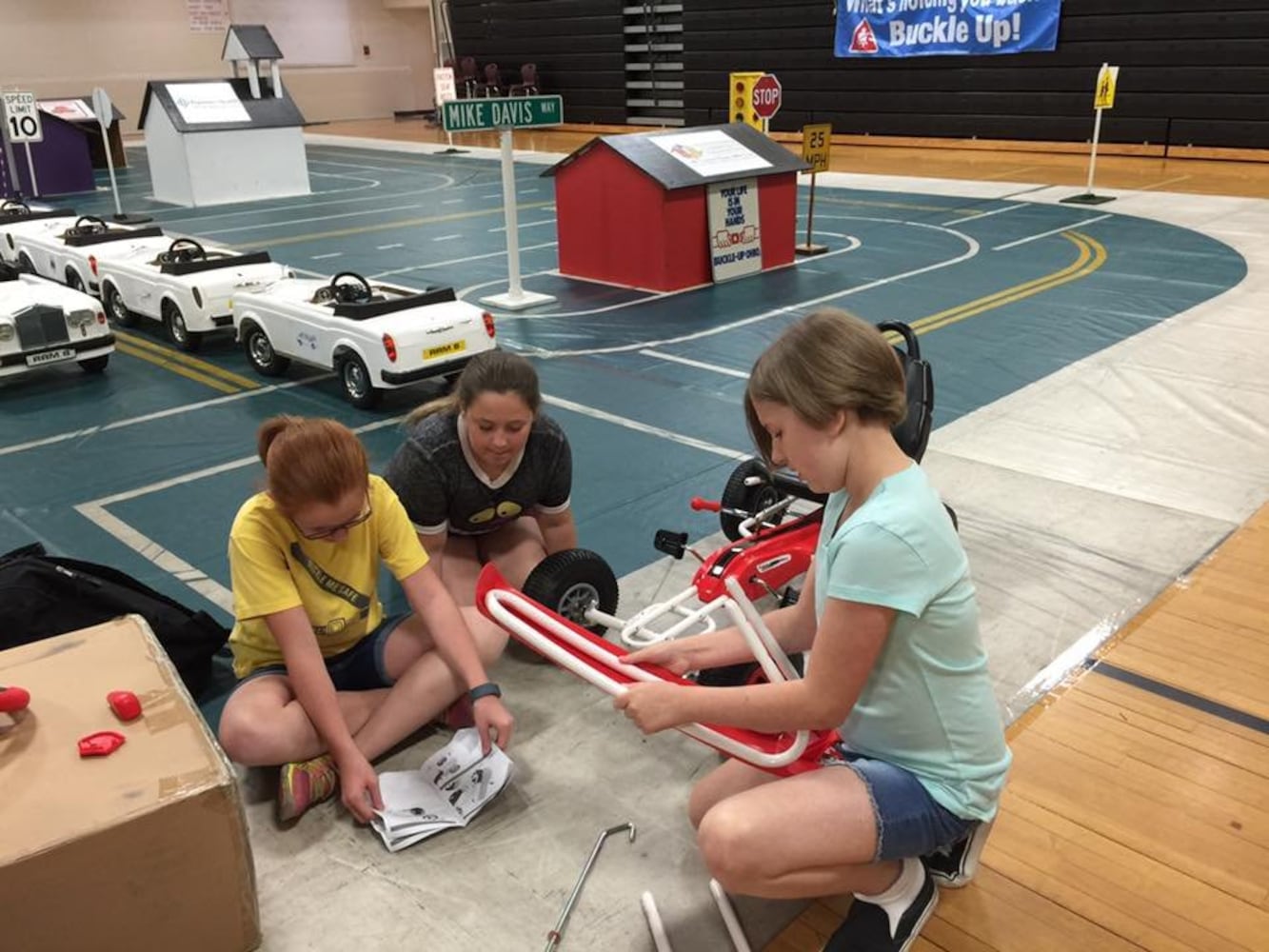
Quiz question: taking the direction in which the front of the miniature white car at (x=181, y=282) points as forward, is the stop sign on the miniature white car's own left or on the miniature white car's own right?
on the miniature white car's own right

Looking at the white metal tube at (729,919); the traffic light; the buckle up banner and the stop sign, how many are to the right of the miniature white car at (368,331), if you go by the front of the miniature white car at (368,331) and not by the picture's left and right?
3

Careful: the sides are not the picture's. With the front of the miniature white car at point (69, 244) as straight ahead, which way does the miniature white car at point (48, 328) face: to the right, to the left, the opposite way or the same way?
the opposite way

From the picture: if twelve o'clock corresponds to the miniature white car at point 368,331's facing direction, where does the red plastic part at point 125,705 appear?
The red plastic part is roughly at 8 o'clock from the miniature white car.

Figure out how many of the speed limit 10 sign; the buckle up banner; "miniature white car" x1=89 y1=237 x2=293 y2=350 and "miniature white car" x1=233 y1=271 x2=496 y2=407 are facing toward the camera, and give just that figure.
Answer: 2

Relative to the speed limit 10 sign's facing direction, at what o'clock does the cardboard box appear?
The cardboard box is roughly at 12 o'clock from the speed limit 10 sign.

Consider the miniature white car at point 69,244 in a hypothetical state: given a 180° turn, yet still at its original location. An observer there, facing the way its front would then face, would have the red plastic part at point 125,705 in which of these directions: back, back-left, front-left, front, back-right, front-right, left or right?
front-right

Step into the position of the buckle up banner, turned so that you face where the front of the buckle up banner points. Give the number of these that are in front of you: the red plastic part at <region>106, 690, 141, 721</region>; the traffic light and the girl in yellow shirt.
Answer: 3

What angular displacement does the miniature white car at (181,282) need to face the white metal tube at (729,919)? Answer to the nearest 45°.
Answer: approximately 135° to its left

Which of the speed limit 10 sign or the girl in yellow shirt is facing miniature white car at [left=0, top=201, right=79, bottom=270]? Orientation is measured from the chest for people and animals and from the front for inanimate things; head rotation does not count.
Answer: the speed limit 10 sign

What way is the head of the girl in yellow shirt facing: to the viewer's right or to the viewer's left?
to the viewer's right

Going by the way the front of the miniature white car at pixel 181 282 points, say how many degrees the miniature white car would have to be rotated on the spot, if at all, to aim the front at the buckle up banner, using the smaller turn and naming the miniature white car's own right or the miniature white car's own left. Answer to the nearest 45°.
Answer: approximately 90° to the miniature white car's own right

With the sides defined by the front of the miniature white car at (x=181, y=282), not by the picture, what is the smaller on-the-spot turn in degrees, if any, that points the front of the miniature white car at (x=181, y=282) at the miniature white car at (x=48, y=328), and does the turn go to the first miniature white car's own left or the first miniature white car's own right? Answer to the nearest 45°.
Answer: approximately 90° to the first miniature white car's own left

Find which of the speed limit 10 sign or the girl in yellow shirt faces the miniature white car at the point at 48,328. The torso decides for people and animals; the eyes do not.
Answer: the speed limit 10 sign
